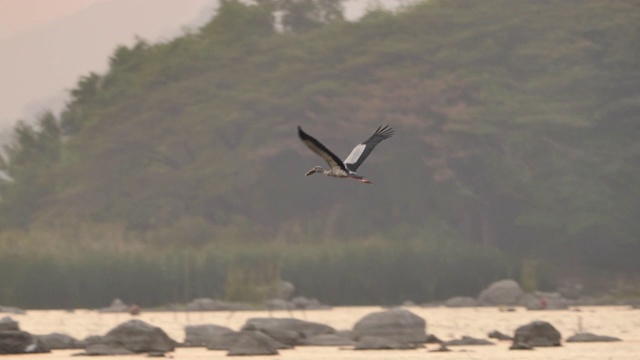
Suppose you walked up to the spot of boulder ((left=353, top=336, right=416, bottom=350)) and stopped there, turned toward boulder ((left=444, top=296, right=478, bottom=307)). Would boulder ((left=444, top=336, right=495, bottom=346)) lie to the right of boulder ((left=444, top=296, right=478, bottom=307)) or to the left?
right

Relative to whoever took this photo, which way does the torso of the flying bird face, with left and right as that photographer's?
facing away from the viewer and to the left of the viewer
